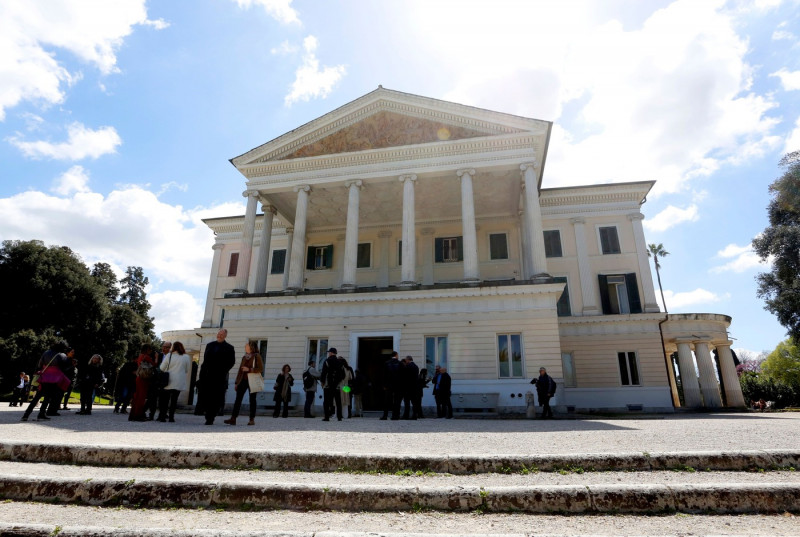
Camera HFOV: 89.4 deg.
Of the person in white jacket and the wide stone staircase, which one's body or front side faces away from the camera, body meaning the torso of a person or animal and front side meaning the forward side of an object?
the person in white jacket

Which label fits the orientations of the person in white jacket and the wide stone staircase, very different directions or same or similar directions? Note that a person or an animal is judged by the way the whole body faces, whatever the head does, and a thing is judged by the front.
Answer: very different directions

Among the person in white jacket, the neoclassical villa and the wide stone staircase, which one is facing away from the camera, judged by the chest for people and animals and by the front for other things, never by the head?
the person in white jacket

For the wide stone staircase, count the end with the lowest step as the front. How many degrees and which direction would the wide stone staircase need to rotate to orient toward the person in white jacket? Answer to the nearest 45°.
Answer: approximately 135° to its right

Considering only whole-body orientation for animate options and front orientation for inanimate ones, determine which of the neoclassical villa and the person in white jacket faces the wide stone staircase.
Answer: the neoclassical villa

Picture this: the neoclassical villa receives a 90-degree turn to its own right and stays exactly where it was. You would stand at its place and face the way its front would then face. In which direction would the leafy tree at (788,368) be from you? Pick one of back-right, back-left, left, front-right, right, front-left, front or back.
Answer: back-right

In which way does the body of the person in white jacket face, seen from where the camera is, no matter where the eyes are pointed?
away from the camera

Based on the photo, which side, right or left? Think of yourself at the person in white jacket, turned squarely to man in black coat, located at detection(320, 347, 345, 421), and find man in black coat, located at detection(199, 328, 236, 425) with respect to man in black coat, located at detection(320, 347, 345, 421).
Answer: right

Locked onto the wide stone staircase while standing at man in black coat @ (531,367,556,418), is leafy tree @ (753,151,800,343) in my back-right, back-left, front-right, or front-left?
back-left

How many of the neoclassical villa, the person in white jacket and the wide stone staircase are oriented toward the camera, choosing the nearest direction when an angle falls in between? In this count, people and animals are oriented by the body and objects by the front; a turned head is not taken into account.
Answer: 2
